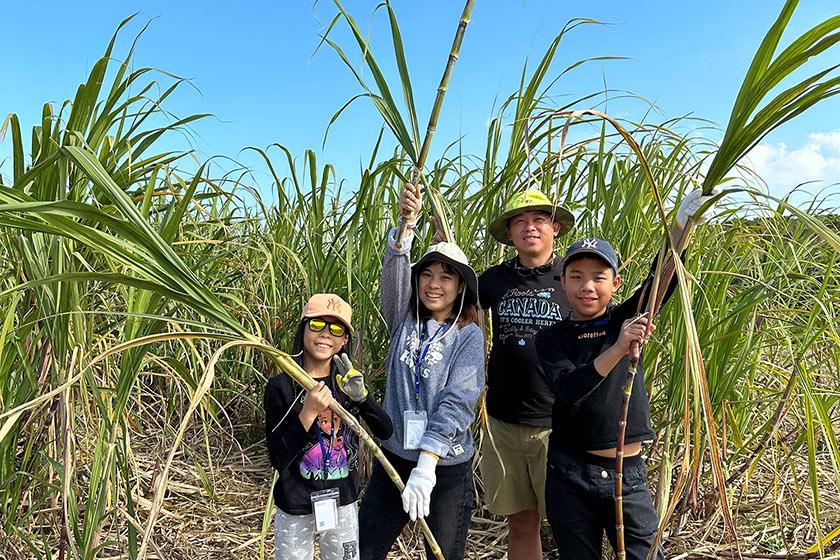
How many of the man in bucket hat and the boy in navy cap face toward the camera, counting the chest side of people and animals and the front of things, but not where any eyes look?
2

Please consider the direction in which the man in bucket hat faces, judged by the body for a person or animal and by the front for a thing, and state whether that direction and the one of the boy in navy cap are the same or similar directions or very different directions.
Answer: same or similar directions

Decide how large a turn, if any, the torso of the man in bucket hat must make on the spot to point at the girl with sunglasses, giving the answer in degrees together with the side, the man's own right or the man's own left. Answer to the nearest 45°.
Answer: approximately 45° to the man's own right

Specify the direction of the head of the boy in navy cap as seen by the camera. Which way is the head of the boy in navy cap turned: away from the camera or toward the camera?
toward the camera

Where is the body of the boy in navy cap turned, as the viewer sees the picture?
toward the camera

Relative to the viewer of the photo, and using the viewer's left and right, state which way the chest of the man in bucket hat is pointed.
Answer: facing the viewer

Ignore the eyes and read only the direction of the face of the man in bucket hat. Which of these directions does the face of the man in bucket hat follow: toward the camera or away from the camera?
toward the camera

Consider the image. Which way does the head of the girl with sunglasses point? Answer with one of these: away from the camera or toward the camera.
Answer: toward the camera
